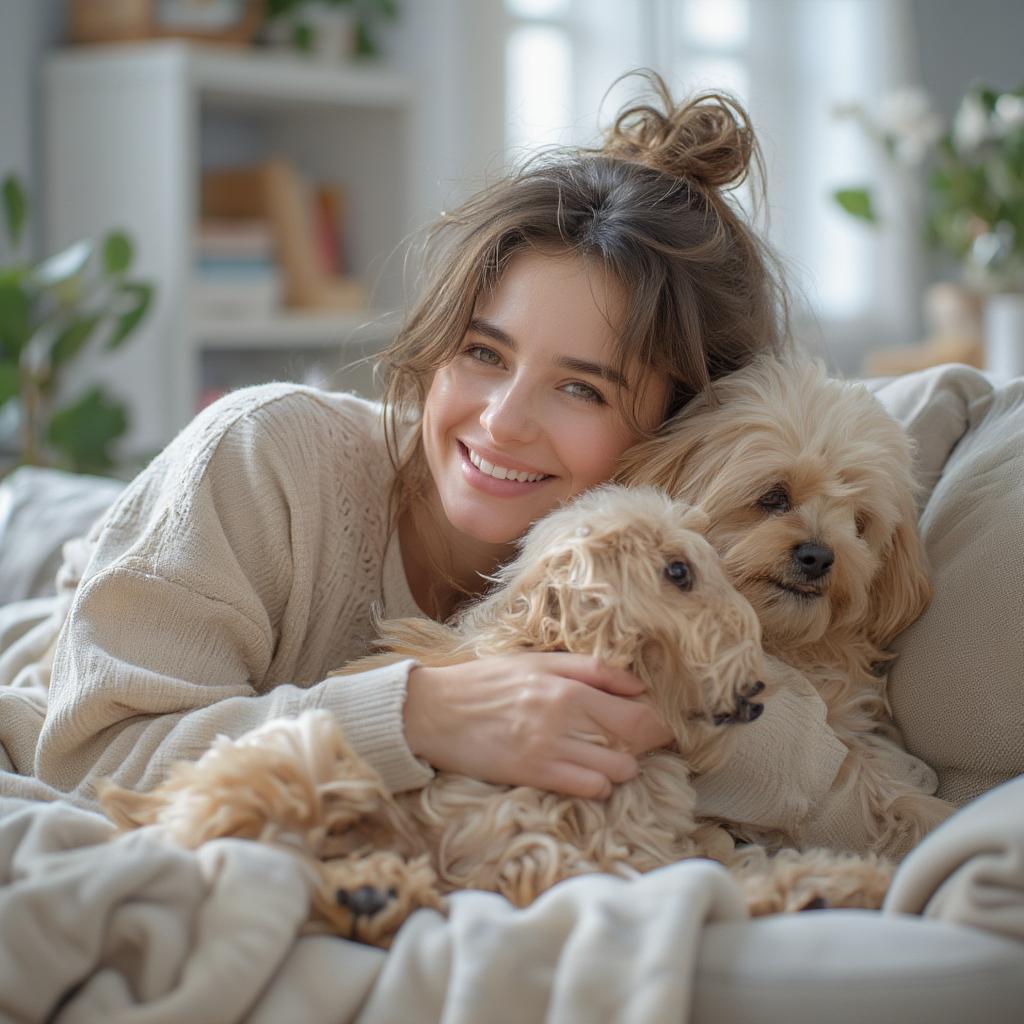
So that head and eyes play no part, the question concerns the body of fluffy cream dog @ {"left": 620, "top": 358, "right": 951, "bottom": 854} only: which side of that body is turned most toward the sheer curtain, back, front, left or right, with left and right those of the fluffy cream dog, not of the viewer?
back

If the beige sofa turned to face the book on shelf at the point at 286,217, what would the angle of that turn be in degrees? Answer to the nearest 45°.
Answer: approximately 180°

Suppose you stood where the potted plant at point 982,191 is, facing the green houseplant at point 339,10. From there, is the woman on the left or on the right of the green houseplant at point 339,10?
left

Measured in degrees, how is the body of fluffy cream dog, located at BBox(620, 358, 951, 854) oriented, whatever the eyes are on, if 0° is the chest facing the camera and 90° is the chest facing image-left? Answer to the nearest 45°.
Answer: approximately 0°

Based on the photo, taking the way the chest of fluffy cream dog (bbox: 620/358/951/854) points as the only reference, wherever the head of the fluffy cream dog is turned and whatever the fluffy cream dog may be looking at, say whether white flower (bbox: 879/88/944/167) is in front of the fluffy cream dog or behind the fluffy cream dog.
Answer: behind

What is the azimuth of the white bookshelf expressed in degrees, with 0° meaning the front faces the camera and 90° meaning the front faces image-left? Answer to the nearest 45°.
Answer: approximately 315°

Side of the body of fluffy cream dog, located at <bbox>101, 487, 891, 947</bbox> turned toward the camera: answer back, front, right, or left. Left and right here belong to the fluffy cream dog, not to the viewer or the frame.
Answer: right

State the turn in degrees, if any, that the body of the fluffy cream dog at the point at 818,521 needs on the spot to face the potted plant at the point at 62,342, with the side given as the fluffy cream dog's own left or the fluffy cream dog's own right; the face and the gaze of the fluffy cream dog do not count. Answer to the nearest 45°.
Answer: approximately 135° to the fluffy cream dog's own right

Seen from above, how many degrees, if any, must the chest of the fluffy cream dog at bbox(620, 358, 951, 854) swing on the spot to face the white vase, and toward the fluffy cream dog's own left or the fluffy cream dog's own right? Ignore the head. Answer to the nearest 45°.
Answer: approximately 180°

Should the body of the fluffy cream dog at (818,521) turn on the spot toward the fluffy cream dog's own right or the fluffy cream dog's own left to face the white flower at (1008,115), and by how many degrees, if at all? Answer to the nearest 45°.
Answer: approximately 180°

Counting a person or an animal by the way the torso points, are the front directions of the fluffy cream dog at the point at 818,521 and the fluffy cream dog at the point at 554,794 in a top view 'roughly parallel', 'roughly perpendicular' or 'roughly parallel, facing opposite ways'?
roughly perpendicular
